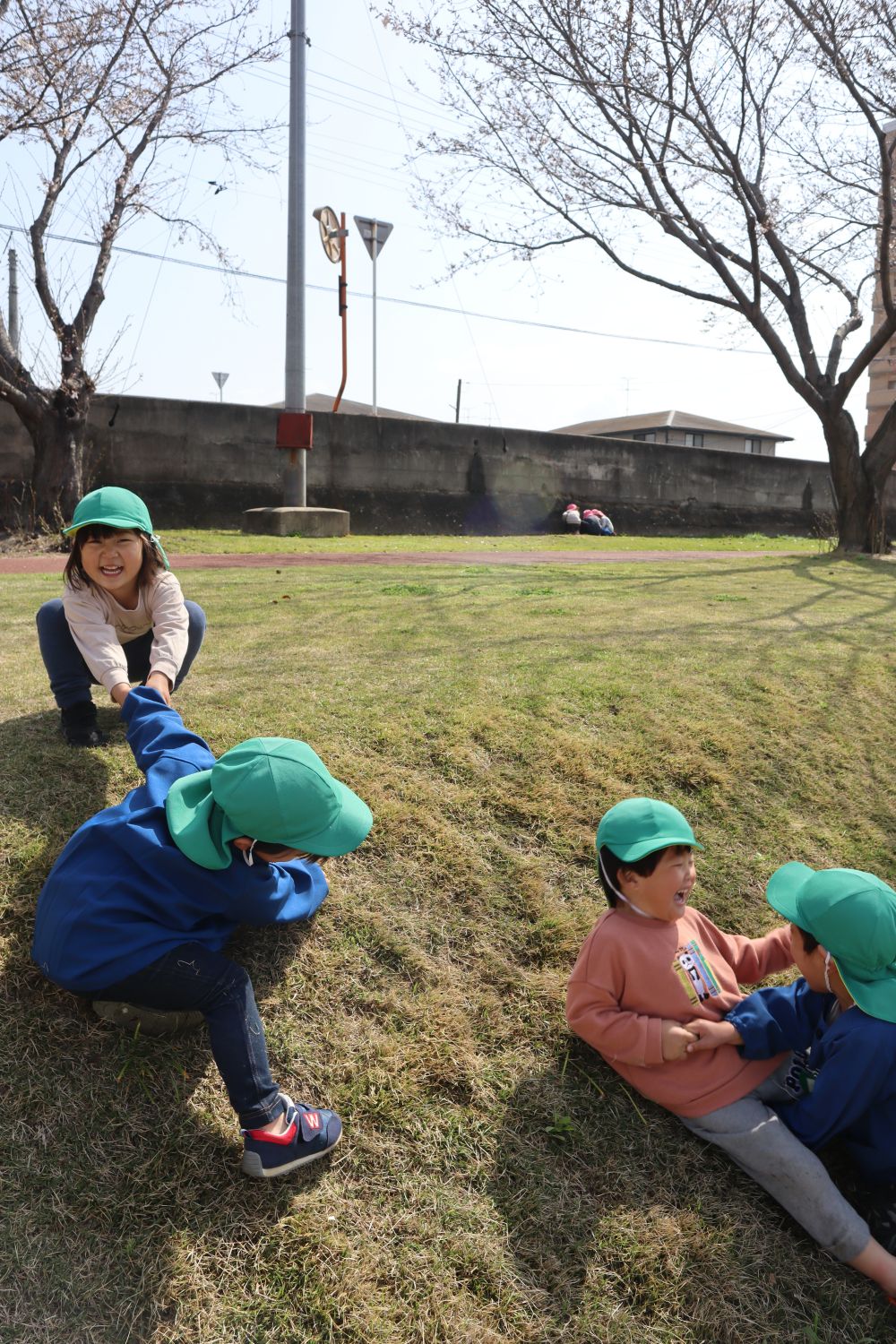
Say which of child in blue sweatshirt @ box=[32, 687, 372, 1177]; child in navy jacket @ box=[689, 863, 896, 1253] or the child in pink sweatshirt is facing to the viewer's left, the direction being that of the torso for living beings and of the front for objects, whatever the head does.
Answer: child in navy jacket @ box=[689, 863, 896, 1253]

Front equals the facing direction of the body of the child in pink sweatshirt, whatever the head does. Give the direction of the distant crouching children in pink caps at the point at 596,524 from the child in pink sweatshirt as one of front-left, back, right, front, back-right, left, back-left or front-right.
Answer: back-left

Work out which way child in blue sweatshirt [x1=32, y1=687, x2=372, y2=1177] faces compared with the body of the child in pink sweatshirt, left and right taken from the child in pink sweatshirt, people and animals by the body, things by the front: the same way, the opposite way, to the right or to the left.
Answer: to the left

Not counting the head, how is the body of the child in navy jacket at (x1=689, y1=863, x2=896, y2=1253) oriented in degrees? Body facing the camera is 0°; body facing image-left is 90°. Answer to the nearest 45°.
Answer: approximately 90°

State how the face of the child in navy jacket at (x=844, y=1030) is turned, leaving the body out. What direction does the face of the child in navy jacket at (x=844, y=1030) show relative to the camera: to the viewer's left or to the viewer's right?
to the viewer's left

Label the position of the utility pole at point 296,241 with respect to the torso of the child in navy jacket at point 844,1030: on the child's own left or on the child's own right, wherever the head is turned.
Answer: on the child's own right

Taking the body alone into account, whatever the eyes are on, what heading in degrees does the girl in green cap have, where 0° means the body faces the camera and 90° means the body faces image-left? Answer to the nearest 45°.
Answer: approximately 0°

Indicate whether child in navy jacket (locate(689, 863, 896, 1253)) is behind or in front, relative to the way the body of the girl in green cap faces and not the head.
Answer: in front

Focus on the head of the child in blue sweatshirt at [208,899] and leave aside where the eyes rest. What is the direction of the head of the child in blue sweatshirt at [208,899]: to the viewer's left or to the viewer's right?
to the viewer's right

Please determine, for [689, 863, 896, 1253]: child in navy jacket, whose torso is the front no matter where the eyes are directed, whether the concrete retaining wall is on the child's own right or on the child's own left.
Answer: on the child's own right
